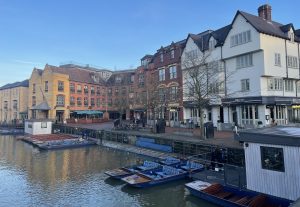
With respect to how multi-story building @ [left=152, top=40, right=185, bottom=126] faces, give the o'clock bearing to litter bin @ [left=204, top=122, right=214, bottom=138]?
The litter bin is roughly at 10 o'clock from the multi-story building.

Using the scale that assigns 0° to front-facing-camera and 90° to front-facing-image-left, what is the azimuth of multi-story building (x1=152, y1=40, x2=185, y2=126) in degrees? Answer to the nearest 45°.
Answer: approximately 45°

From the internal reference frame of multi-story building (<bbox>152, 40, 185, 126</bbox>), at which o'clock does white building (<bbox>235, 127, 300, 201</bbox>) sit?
The white building is roughly at 10 o'clock from the multi-story building.

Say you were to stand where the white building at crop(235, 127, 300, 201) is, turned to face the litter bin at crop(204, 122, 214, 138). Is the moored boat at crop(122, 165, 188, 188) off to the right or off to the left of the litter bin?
left
